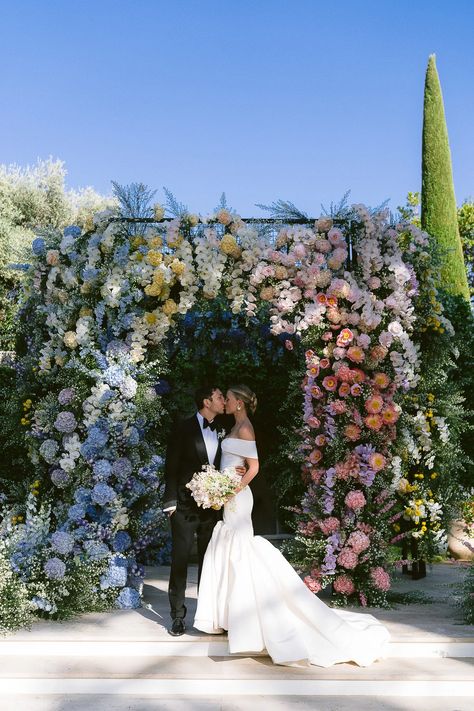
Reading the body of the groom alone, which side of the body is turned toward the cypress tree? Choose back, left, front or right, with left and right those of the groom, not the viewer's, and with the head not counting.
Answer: left

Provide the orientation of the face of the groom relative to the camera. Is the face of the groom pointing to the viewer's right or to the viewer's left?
to the viewer's right

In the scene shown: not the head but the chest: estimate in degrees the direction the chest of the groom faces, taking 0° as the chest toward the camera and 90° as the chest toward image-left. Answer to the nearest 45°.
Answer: approximately 315°
